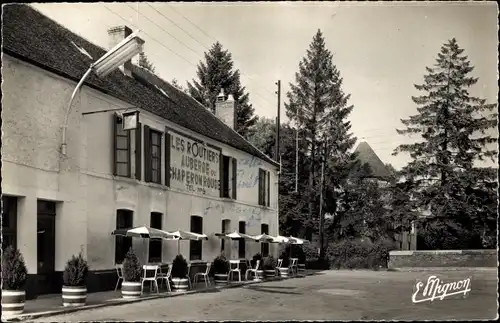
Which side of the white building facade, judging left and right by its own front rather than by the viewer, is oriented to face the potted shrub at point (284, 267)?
left

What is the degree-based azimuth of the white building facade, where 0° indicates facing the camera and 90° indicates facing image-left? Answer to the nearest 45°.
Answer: approximately 315°

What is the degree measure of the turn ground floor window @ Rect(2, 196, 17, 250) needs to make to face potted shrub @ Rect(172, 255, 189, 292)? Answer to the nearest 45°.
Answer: approximately 90° to its left

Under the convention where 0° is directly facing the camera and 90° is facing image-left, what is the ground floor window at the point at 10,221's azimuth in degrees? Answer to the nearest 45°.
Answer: approximately 315°

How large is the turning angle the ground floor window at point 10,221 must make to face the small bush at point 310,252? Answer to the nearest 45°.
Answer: approximately 90° to its left

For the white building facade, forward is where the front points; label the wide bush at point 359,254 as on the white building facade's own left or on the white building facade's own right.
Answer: on the white building facade's own left
